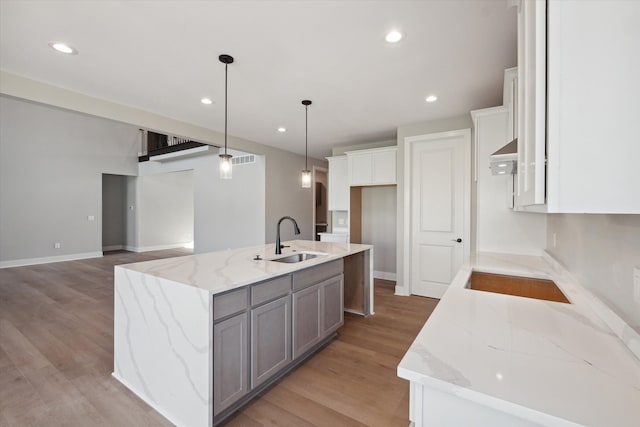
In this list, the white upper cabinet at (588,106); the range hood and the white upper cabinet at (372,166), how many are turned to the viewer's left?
2

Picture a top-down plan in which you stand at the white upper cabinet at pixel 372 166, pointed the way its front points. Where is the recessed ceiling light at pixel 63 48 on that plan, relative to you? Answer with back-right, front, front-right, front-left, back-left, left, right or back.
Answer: front-right

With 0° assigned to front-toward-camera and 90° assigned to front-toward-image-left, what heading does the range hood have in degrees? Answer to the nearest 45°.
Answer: approximately 90°

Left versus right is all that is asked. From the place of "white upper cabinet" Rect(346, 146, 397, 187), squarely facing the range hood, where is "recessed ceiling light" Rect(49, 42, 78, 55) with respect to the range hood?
right

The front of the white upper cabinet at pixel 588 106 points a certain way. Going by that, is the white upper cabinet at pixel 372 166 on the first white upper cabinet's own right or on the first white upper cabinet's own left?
on the first white upper cabinet's own right

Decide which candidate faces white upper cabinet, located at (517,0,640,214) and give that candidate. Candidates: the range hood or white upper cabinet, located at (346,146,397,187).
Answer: white upper cabinet, located at (346,146,397,187)

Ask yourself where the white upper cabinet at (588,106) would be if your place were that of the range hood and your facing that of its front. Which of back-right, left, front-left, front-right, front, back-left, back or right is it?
left

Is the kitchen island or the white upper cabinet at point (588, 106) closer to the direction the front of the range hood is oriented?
the kitchen island

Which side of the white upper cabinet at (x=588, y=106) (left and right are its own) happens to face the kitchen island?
front

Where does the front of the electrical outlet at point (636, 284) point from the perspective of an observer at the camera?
facing to the left of the viewer

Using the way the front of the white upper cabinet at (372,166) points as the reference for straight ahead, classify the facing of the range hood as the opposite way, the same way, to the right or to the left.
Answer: to the right

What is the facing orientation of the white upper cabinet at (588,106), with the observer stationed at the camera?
facing to the left of the viewer
